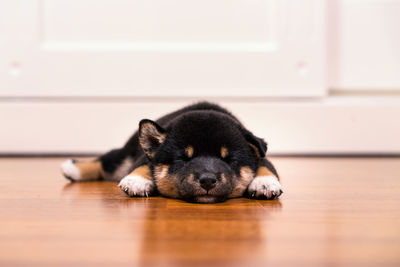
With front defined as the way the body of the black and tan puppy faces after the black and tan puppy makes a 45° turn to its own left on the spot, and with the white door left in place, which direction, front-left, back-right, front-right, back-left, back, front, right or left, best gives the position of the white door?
back-left

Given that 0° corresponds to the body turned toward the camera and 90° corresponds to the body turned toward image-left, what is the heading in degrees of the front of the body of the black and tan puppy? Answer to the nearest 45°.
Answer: approximately 0°
